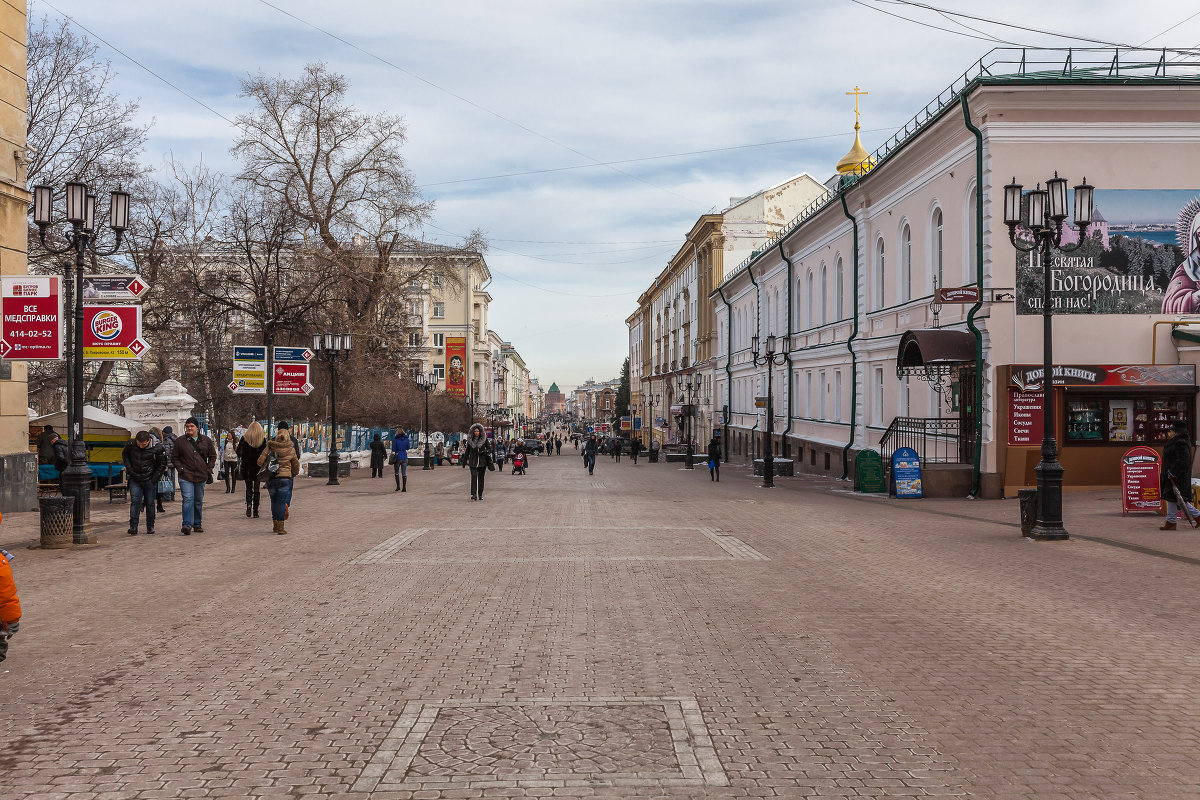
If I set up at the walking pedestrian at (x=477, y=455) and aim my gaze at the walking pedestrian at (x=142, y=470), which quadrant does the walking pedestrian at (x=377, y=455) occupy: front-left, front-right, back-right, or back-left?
back-right

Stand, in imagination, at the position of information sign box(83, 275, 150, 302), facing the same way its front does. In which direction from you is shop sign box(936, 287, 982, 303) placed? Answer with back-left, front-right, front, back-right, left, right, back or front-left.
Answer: left

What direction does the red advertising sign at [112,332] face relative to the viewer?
toward the camera

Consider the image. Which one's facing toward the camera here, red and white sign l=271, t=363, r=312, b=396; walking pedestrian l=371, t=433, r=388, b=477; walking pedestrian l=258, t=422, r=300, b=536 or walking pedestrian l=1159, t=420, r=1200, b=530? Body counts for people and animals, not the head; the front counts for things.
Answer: the red and white sign

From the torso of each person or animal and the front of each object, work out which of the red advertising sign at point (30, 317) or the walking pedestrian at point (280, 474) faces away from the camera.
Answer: the walking pedestrian

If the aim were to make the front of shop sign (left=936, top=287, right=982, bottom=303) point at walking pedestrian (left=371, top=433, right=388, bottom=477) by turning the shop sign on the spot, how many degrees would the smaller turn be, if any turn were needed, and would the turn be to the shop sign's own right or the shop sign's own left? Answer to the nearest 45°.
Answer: approximately 90° to the shop sign's own right

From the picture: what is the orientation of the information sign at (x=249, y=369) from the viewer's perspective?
toward the camera

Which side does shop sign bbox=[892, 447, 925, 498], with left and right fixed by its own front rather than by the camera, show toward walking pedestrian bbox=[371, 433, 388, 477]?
right

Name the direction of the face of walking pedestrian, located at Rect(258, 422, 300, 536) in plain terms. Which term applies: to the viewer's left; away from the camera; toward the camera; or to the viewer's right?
away from the camera

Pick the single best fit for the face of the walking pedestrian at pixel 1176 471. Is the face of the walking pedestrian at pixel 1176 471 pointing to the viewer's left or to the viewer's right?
to the viewer's left

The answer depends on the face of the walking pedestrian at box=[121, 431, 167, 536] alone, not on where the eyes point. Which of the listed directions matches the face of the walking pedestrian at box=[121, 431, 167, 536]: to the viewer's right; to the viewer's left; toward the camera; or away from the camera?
toward the camera

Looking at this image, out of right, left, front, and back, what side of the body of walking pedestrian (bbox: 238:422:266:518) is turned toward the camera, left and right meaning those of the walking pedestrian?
back

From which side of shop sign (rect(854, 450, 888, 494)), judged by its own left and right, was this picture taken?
front

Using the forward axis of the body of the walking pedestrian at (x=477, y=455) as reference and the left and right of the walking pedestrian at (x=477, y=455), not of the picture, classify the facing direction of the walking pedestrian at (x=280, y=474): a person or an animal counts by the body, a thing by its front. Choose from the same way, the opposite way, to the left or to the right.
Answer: the opposite way
